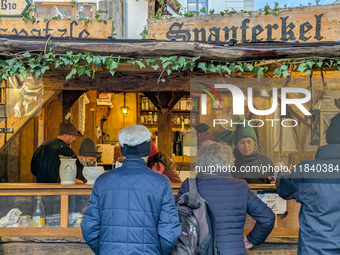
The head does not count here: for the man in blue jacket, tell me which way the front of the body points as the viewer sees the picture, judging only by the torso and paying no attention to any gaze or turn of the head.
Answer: away from the camera

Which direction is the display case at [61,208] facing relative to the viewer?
toward the camera

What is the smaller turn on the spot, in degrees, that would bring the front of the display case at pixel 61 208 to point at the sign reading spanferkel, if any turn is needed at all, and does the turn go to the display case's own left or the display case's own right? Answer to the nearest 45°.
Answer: approximately 90° to the display case's own left

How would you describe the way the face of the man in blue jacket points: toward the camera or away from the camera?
away from the camera

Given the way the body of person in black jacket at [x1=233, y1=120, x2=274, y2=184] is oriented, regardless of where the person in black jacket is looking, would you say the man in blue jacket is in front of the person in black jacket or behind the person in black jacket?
in front

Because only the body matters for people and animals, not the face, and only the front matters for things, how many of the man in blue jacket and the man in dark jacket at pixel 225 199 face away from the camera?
2

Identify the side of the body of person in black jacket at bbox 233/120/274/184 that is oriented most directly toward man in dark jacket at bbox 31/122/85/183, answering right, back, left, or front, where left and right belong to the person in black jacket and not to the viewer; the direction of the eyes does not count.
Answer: right

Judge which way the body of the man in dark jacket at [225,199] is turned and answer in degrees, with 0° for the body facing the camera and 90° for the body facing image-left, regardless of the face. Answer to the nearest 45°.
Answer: approximately 180°

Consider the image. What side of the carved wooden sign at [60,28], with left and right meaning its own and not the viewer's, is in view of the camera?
front

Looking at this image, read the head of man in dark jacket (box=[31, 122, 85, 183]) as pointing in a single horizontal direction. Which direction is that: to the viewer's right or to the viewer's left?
to the viewer's right

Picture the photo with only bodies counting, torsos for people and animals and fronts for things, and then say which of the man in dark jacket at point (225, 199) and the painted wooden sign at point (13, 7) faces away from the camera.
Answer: the man in dark jacket

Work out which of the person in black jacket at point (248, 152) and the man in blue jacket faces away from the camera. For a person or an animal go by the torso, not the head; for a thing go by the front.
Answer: the man in blue jacket

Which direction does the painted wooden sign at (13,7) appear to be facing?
toward the camera

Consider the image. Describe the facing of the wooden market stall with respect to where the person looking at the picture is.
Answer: facing the viewer
